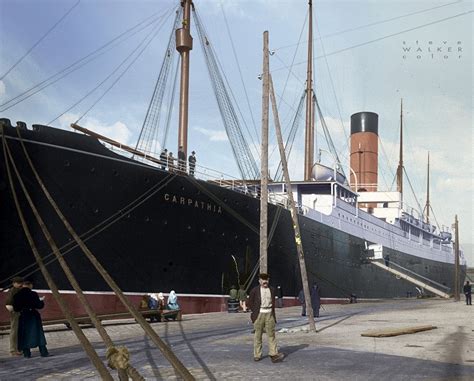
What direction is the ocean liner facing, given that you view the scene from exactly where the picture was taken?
facing the viewer and to the left of the viewer

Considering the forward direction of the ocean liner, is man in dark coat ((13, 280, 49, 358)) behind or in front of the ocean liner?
in front

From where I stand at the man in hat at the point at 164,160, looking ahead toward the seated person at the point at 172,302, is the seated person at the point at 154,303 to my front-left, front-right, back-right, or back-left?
front-right

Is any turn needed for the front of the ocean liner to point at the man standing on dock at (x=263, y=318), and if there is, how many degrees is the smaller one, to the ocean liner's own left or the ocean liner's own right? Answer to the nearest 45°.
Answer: approximately 45° to the ocean liner's own left
